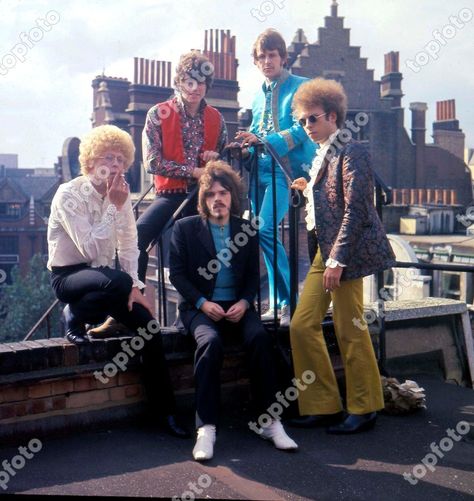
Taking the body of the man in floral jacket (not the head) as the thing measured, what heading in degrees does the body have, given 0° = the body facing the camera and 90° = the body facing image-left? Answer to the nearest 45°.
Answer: approximately 45°

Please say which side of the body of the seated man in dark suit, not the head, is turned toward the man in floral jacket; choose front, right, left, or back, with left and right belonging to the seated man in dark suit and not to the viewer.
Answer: left

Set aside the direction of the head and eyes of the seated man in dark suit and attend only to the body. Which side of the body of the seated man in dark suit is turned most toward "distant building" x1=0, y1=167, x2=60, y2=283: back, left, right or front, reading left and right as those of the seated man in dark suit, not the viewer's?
back

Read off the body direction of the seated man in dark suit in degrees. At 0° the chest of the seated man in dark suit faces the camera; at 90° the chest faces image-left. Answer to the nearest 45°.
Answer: approximately 0°

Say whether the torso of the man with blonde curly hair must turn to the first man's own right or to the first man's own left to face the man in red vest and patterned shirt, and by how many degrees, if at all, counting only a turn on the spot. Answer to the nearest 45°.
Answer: approximately 90° to the first man's own left

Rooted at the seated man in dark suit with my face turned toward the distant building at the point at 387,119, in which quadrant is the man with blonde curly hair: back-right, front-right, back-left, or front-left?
back-left

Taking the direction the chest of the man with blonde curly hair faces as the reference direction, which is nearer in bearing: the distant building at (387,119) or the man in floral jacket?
the man in floral jacket

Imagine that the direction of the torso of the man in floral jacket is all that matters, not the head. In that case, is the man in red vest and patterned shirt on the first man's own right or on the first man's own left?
on the first man's own right

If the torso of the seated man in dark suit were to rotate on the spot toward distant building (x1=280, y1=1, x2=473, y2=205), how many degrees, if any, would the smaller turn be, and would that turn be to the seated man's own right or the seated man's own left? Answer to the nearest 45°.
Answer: approximately 180°

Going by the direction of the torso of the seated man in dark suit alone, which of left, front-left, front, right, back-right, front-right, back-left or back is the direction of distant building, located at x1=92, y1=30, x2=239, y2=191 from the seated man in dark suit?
back

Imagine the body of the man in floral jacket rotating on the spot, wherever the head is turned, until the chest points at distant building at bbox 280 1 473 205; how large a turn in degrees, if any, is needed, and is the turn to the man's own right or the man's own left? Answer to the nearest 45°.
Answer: approximately 135° to the man's own right
